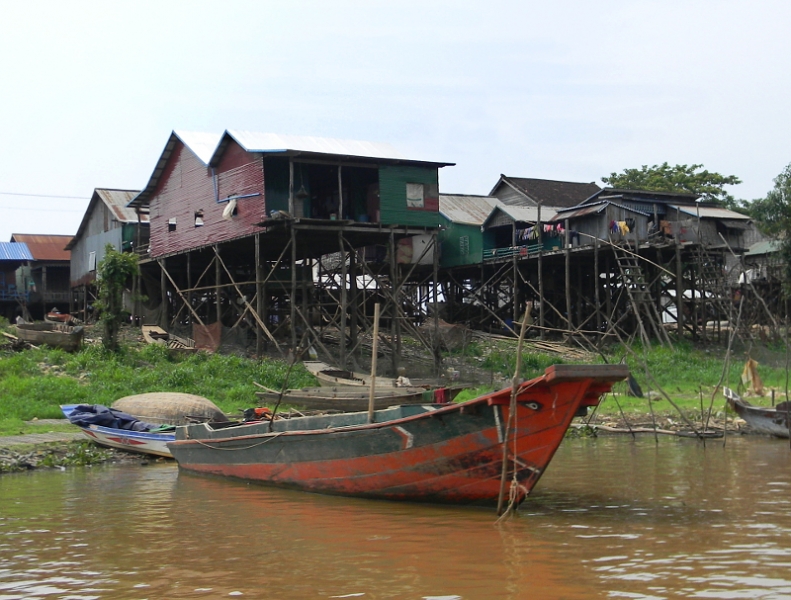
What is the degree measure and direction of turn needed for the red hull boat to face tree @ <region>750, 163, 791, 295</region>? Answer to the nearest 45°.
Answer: approximately 90° to its left

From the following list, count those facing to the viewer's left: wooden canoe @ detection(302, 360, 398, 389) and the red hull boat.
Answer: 1

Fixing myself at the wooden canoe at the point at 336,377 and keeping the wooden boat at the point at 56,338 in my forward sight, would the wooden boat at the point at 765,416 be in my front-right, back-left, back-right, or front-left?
back-left

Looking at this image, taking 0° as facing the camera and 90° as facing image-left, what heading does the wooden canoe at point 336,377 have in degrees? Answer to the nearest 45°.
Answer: approximately 90°

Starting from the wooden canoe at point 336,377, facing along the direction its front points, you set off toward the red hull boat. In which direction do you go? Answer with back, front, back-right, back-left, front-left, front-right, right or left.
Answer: left

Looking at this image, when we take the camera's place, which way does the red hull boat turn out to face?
facing the viewer and to the right of the viewer
